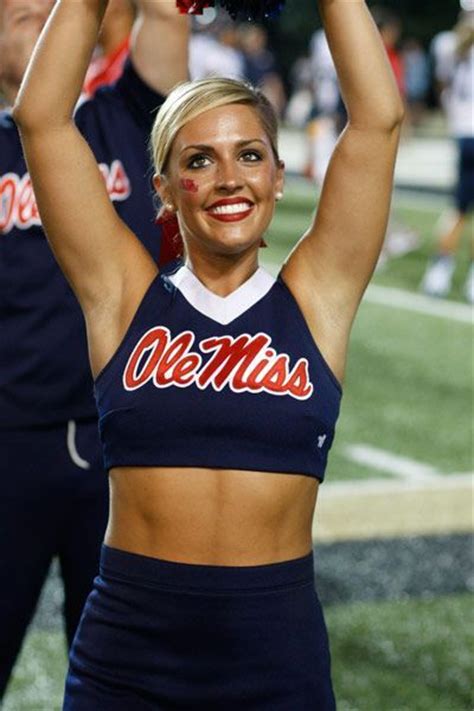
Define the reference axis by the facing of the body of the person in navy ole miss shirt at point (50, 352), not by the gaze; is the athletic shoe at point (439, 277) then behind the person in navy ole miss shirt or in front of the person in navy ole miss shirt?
behind

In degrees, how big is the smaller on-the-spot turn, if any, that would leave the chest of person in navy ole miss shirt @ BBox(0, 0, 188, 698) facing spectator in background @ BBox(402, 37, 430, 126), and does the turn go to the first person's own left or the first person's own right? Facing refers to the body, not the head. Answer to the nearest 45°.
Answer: approximately 180°

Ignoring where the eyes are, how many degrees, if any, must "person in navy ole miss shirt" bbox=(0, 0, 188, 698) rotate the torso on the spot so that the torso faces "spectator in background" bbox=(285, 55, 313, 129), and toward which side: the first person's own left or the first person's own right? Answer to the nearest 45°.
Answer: approximately 180°

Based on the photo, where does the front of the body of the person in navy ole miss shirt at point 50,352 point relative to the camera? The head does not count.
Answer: toward the camera

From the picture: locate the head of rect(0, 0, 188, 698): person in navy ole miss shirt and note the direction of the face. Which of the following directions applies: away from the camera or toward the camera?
toward the camera
